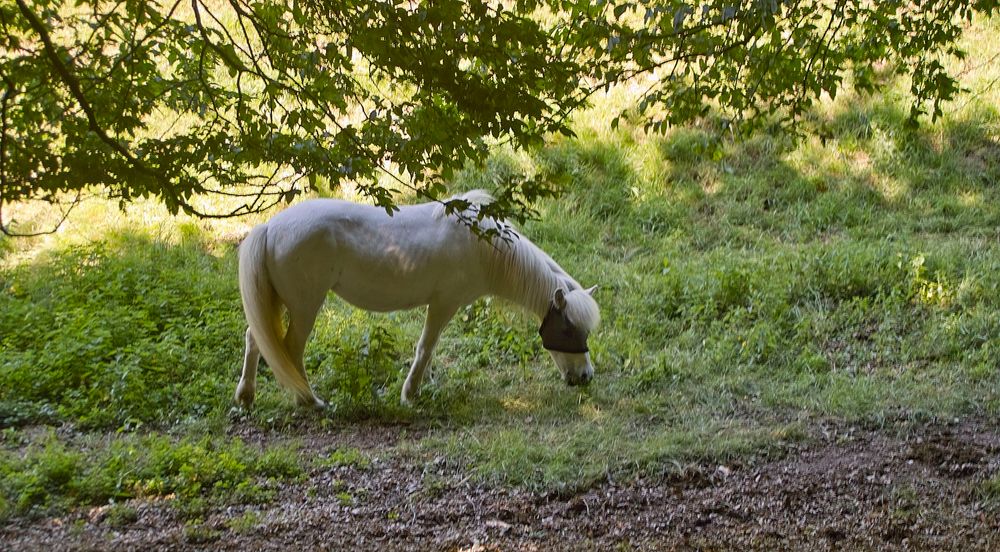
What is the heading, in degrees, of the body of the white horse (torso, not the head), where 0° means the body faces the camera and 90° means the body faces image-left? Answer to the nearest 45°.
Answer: approximately 270°
